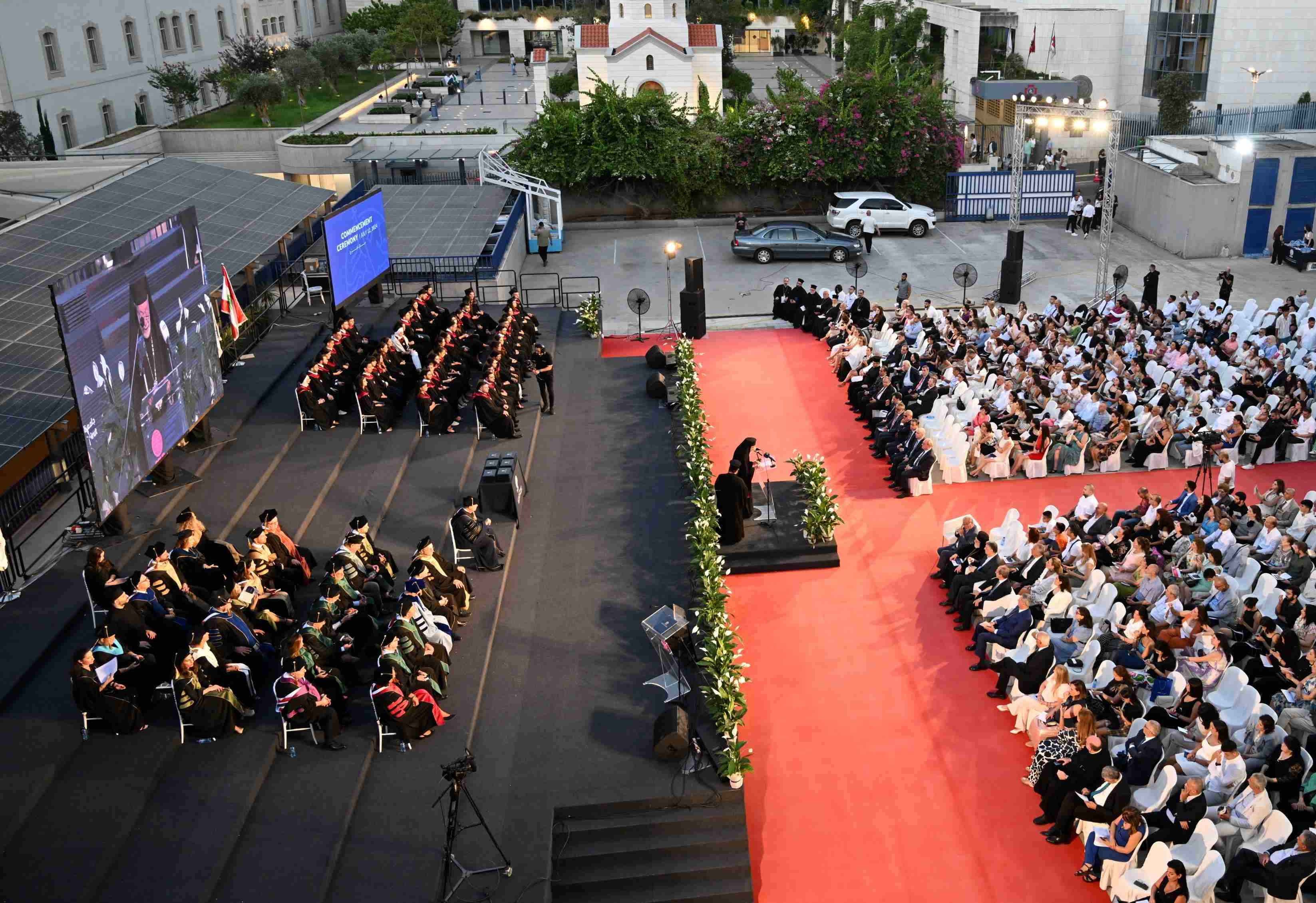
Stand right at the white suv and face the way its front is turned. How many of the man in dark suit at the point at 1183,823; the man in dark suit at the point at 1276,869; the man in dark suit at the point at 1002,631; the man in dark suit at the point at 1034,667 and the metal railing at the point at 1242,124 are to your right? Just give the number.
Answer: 4

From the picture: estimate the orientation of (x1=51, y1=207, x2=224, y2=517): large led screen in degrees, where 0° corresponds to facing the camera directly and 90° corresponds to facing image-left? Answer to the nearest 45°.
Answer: approximately 315°

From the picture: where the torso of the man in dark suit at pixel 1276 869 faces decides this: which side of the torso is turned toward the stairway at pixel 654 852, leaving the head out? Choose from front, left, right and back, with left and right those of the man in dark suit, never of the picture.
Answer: front

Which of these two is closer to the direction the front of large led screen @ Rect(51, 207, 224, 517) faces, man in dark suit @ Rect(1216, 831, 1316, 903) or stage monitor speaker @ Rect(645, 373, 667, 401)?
the man in dark suit

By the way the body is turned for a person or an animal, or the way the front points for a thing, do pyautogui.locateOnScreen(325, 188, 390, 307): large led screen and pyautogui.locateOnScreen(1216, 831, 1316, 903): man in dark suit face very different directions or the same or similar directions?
very different directions

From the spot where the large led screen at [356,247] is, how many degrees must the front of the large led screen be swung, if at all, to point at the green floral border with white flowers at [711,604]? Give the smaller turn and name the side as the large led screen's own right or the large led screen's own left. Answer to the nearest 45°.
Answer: approximately 45° to the large led screen's own right

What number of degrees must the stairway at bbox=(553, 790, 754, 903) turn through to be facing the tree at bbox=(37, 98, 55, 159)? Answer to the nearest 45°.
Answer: approximately 135° to its right

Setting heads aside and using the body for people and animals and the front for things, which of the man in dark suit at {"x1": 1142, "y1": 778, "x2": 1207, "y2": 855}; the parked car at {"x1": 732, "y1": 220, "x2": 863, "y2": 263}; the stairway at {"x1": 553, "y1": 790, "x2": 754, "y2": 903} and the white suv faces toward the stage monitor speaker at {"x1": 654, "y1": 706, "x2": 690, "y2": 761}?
the man in dark suit

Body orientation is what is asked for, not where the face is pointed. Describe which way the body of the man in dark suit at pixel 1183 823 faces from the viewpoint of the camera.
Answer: to the viewer's left

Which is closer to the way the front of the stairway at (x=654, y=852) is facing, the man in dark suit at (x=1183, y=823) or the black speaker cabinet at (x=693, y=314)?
the man in dark suit

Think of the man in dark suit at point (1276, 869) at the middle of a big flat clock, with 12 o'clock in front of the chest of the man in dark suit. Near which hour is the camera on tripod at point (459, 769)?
The camera on tripod is roughly at 11 o'clock from the man in dark suit.

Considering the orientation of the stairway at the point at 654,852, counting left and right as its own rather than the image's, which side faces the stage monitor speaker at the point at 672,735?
back

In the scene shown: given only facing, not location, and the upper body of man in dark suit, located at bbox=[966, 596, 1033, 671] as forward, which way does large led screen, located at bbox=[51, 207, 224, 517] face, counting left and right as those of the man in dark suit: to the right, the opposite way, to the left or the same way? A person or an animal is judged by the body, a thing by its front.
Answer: the opposite way

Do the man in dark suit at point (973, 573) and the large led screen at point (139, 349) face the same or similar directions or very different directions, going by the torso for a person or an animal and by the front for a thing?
very different directions

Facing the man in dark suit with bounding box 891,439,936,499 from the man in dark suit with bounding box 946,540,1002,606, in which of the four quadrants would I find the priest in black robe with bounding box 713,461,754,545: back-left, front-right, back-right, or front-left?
front-left

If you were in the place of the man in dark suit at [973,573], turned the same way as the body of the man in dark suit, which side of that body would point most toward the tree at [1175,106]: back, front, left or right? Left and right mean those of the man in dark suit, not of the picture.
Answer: right

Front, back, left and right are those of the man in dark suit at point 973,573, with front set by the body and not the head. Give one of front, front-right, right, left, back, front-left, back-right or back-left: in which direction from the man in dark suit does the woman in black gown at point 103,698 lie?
front-left

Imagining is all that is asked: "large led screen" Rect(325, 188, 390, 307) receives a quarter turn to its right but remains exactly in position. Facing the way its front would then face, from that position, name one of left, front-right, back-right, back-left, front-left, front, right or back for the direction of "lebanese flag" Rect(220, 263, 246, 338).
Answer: front

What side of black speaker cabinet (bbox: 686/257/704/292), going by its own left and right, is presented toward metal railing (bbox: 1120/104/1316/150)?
left

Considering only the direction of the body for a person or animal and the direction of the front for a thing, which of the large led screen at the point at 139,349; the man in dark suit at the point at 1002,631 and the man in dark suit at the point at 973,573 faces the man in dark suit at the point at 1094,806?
the large led screen

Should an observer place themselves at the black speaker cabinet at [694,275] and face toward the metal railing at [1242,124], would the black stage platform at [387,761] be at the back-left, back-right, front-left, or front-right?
back-right
